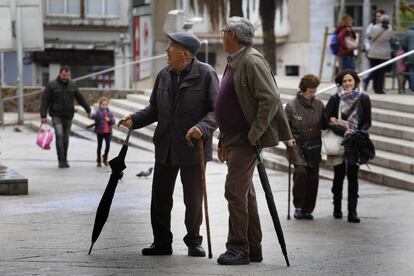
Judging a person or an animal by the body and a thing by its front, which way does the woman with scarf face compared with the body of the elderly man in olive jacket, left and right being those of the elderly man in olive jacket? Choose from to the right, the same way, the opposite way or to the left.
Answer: to the left

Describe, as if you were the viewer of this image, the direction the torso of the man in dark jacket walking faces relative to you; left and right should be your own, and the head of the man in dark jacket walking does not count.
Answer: facing the viewer

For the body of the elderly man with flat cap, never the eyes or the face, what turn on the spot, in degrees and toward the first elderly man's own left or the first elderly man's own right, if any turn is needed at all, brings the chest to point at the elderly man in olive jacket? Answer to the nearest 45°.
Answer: approximately 90° to the first elderly man's own left

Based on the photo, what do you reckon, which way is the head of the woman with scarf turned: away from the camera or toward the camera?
toward the camera

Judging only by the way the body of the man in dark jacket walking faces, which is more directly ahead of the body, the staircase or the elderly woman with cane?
the elderly woman with cane

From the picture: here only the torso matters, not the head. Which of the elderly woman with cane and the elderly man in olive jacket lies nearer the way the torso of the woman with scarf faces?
the elderly man in olive jacket

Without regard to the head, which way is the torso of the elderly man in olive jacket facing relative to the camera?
to the viewer's left

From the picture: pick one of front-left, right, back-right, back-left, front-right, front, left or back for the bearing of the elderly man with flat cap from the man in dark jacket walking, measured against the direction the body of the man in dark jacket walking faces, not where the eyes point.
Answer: front

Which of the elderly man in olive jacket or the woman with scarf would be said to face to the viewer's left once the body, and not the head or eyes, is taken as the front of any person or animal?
the elderly man in olive jacket

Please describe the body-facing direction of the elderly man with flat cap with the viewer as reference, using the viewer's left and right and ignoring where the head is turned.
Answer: facing the viewer and to the left of the viewer
